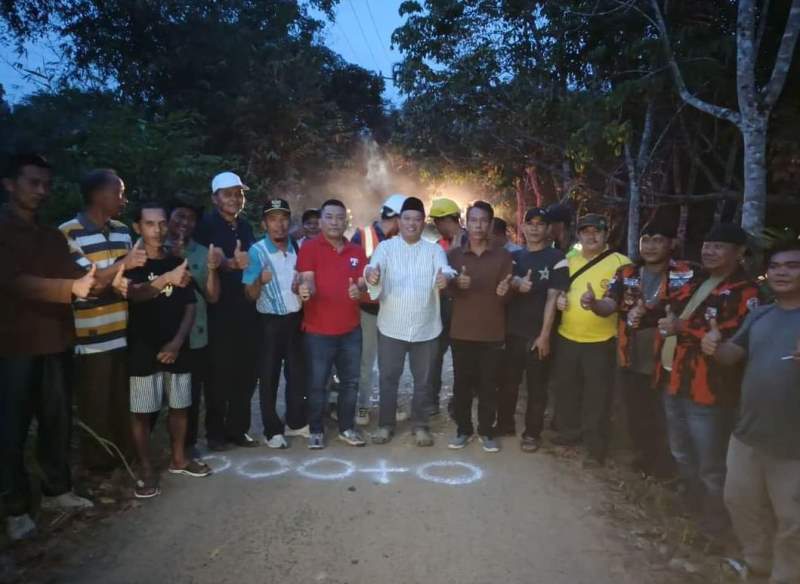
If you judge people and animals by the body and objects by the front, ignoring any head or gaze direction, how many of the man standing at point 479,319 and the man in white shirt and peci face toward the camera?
2

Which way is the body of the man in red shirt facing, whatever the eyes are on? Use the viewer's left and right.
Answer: facing the viewer

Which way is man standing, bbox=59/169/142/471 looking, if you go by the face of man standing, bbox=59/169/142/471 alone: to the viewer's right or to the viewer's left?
to the viewer's right

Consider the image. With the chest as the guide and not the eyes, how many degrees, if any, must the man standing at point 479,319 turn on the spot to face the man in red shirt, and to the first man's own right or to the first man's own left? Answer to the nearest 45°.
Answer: approximately 90° to the first man's own right

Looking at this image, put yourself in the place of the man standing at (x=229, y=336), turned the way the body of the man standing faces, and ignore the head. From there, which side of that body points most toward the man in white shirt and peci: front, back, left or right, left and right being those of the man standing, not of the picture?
left

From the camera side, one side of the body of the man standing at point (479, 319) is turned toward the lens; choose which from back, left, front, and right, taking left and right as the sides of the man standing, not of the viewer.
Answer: front

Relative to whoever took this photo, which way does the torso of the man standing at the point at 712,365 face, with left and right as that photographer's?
facing the viewer and to the left of the viewer

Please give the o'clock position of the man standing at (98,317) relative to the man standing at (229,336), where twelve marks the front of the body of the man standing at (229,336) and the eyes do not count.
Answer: the man standing at (98,317) is roughly at 2 o'clock from the man standing at (229,336).

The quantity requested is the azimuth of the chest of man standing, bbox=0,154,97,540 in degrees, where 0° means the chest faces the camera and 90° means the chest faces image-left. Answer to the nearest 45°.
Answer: approximately 315°

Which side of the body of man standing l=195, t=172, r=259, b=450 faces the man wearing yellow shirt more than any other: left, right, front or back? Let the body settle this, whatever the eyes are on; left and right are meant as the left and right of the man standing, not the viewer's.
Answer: left

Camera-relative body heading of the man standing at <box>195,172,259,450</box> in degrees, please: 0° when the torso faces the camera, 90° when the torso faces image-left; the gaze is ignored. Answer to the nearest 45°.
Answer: approximately 0°

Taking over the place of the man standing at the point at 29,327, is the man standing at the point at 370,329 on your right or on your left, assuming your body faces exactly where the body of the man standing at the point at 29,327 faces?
on your left
